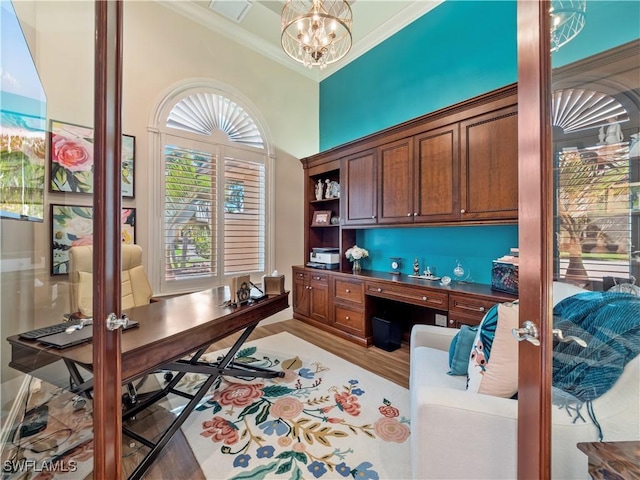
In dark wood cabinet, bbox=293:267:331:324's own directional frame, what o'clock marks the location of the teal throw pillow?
The teal throw pillow is roughly at 10 o'clock from the dark wood cabinet.

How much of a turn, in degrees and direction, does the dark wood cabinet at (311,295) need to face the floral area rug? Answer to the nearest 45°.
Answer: approximately 45° to its left

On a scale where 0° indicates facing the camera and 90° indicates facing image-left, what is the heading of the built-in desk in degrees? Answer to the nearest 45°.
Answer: approximately 45°

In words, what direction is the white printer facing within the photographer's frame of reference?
facing the viewer and to the left of the viewer

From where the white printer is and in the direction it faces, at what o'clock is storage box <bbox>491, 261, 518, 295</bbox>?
The storage box is roughly at 9 o'clock from the white printer.

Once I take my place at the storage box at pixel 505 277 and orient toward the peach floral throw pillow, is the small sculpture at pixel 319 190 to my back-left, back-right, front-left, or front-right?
back-right

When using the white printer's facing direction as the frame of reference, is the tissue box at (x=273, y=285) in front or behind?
in front

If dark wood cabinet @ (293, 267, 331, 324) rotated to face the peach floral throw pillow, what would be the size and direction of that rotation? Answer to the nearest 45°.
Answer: approximately 45° to its left

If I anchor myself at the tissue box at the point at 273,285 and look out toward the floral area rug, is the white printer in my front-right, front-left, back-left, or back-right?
back-left

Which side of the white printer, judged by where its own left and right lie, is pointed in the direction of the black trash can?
left
